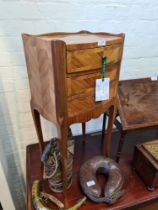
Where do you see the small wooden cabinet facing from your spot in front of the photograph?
facing the viewer and to the right of the viewer
